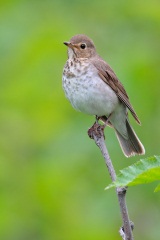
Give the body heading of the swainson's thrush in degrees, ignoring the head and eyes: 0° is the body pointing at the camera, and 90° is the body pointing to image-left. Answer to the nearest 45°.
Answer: approximately 45°
